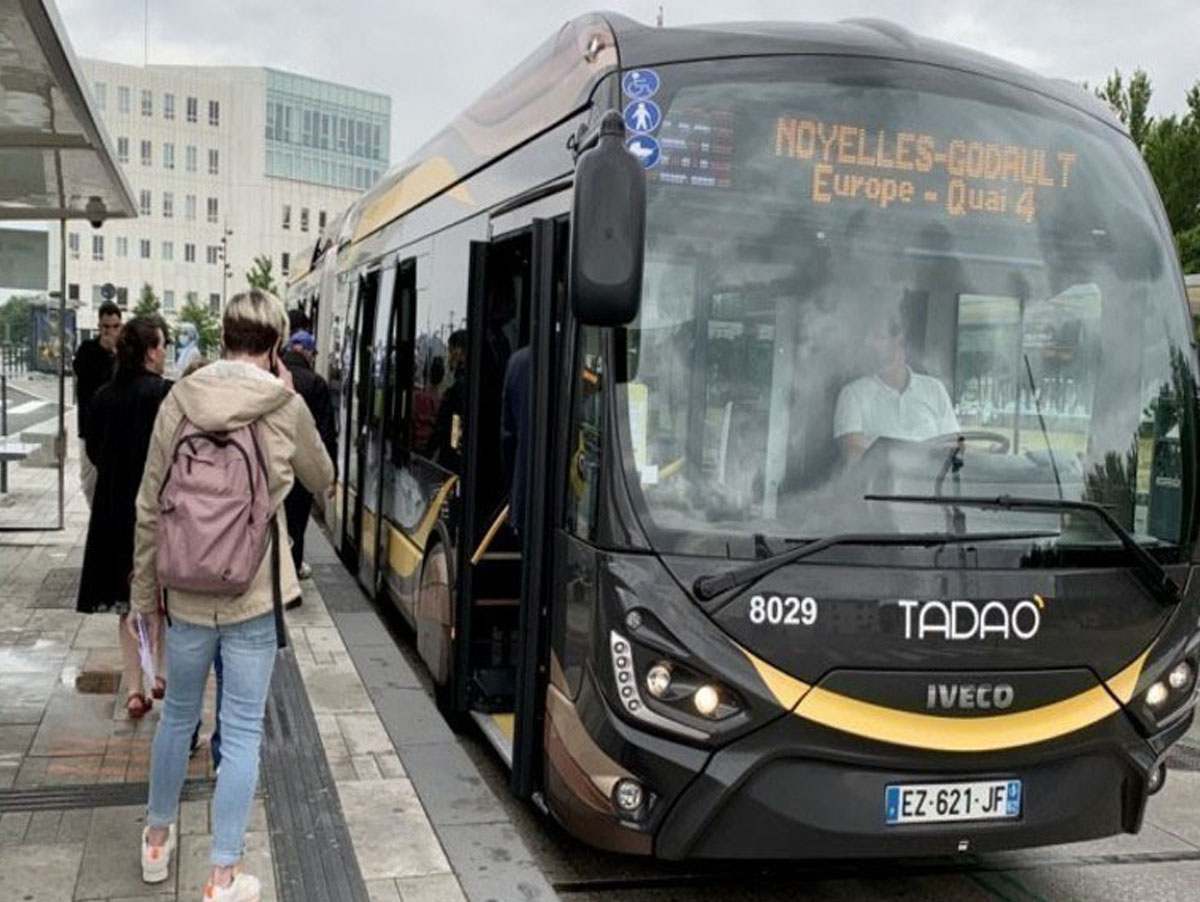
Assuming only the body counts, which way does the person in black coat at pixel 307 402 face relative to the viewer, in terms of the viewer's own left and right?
facing away from the viewer and to the right of the viewer

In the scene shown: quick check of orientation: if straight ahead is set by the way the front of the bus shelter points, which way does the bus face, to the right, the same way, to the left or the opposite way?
to the right

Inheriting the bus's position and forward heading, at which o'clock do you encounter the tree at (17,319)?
The tree is roughly at 6 o'clock from the bus.

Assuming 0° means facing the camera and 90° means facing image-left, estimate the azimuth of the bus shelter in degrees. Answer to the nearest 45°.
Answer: approximately 270°

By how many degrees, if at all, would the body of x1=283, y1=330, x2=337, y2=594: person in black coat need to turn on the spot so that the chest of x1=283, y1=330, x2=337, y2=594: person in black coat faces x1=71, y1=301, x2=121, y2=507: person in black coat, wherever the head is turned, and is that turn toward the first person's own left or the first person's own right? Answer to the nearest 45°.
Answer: approximately 90° to the first person's own left

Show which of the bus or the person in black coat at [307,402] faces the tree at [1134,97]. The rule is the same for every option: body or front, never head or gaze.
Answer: the person in black coat

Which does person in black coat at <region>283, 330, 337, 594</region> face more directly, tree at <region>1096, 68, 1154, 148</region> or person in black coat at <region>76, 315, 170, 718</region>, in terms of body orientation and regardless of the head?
the tree

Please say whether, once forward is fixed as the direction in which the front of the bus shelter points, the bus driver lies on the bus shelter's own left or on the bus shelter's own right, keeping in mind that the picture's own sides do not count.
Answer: on the bus shelter's own right

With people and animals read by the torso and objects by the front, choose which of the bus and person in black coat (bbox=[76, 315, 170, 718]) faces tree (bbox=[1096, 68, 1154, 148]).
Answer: the person in black coat

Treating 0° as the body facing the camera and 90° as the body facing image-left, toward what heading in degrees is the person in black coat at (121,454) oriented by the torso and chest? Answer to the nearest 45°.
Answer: approximately 225°

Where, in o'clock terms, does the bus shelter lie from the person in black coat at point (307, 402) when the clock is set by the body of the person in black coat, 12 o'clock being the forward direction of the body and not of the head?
The bus shelter is roughly at 9 o'clock from the person in black coat.
